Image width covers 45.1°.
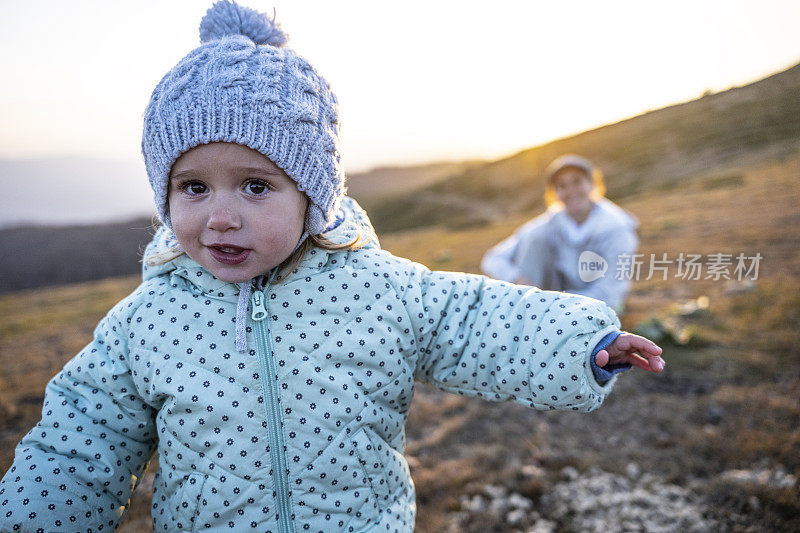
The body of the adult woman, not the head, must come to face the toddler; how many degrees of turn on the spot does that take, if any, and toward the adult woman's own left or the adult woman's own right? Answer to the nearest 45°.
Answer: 0° — they already face them

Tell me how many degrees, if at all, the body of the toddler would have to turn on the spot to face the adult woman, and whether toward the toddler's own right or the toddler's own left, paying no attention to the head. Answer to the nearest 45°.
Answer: approximately 135° to the toddler's own left

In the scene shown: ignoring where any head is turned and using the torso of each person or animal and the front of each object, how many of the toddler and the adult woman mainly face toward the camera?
2

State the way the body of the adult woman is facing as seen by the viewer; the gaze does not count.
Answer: toward the camera

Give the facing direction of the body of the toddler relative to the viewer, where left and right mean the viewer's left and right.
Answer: facing the viewer
